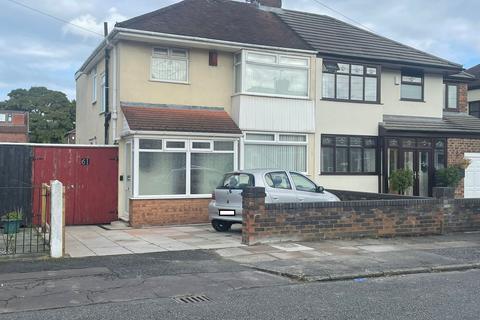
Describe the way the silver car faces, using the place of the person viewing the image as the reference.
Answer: facing away from the viewer and to the right of the viewer

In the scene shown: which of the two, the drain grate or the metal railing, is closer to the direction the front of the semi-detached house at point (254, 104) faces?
the drain grate

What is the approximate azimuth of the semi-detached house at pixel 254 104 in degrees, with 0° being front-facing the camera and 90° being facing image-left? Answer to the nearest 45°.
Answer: approximately 315°

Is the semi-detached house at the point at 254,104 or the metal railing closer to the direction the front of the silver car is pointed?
the semi-detached house

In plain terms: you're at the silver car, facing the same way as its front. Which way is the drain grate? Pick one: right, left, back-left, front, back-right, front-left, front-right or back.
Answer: back-right

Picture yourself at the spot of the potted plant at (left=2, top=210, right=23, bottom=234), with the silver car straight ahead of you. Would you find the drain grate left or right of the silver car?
right

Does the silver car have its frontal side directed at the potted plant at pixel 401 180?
yes

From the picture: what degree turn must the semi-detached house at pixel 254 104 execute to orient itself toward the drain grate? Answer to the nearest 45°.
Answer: approximately 45° to its right

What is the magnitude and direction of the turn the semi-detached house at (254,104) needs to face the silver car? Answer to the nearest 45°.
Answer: approximately 45° to its right

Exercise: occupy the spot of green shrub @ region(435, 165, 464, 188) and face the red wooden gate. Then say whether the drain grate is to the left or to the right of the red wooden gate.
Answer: left

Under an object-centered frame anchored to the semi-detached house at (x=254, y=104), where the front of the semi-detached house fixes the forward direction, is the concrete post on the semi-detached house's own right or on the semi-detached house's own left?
on the semi-detached house's own right

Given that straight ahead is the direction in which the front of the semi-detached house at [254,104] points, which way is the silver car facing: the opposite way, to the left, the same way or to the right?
to the left

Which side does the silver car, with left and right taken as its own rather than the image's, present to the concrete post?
back
